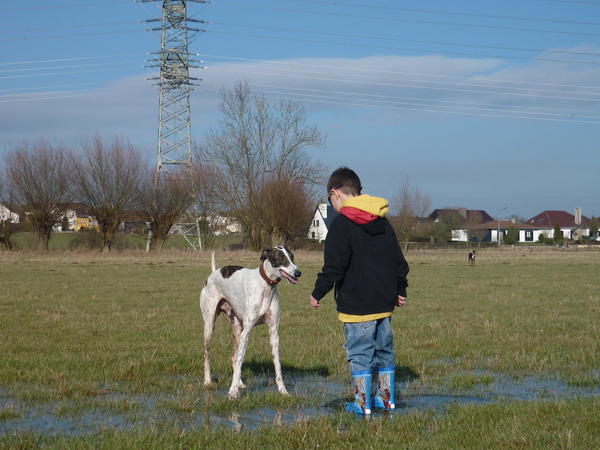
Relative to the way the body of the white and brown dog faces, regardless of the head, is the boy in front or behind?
in front

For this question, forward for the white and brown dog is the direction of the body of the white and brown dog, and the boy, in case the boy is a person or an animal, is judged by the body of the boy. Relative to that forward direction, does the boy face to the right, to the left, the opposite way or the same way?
the opposite way

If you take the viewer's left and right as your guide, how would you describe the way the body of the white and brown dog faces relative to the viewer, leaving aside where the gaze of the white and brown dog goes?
facing the viewer and to the right of the viewer

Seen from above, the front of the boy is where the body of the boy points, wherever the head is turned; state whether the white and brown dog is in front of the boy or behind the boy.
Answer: in front

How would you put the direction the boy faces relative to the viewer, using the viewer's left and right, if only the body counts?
facing away from the viewer and to the left of the viewer
